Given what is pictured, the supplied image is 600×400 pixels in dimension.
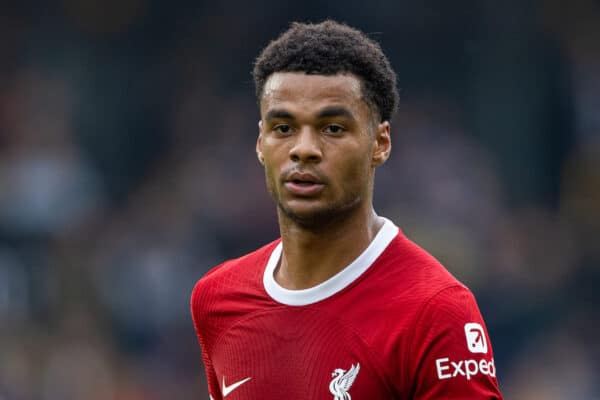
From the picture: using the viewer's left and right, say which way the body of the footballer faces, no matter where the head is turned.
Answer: facing the viewer and to the left of the viewer
